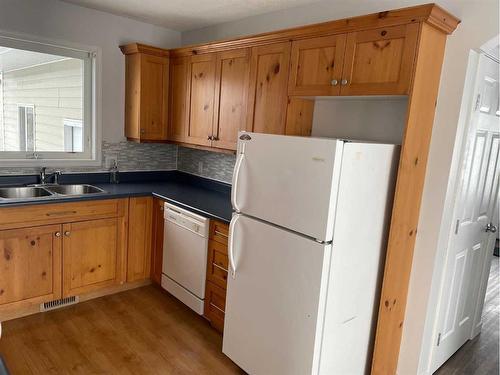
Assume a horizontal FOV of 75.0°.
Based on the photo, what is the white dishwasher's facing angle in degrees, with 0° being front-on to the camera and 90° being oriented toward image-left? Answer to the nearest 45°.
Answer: approximately 45°

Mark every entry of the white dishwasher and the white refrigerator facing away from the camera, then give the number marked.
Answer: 0

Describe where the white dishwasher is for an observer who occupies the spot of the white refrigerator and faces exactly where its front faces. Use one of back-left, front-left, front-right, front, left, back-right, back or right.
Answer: right

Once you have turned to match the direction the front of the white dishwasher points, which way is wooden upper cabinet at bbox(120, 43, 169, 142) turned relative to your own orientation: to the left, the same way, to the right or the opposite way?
to the left

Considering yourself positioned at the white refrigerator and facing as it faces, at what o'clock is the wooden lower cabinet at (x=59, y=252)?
The wooden lower cabinet is roughly at 2 o'clock from the white refrigerator.

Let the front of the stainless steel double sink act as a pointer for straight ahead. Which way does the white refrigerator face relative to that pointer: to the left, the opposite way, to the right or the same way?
to the right

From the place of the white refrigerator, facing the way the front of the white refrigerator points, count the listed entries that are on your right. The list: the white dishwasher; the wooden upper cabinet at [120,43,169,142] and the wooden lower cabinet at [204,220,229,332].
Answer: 3

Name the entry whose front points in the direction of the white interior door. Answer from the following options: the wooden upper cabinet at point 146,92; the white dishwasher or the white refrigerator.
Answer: the wooden upper cabinet

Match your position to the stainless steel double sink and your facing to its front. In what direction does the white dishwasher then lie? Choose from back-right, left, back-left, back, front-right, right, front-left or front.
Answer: front-left

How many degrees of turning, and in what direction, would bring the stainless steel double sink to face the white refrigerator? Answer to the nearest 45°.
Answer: approximately 45° to its left

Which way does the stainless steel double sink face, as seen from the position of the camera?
facing the viewer
